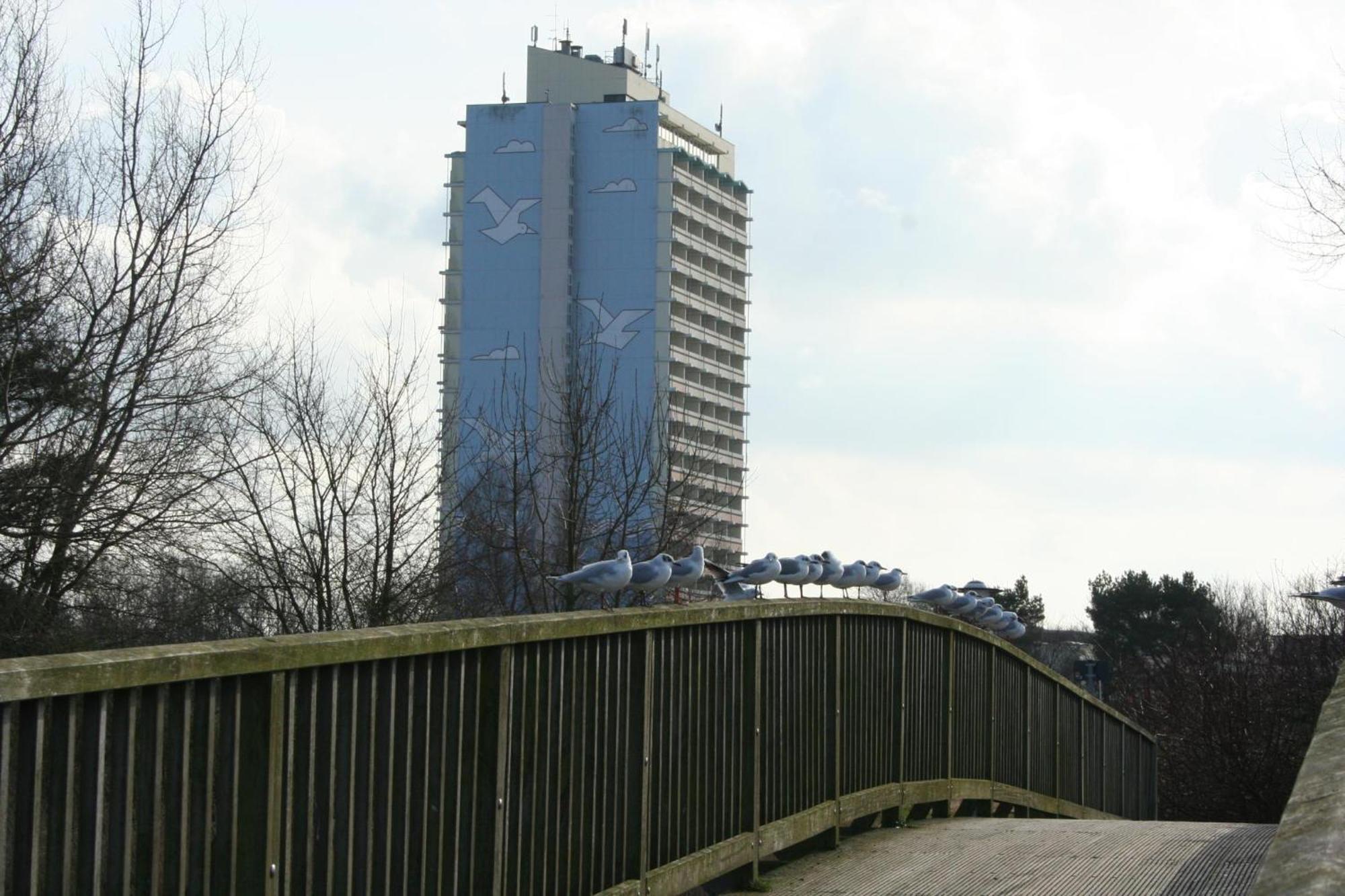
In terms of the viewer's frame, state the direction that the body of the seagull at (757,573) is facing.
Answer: to the viewer's right

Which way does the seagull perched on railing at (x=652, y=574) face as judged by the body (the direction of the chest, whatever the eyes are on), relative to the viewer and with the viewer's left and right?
facing to the right of the viewer

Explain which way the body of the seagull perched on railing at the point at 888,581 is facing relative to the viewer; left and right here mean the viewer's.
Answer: facing to the right of the viewer

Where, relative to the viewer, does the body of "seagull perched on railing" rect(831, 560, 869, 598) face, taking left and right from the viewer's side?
facing to the right of the viewer

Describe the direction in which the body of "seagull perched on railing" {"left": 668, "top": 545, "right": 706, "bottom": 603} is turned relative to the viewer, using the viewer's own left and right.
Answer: facing to the right of the viewer

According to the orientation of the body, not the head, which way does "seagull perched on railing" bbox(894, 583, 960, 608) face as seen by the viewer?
to the viewer's right
